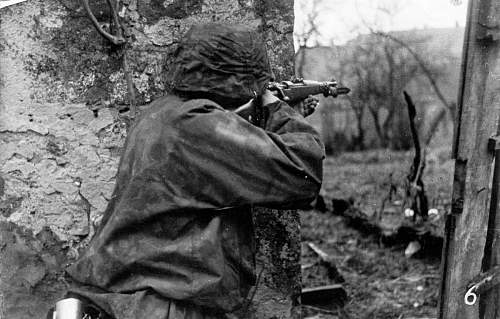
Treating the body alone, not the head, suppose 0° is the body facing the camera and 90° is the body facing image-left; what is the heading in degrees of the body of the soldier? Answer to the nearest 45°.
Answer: approximately 225°

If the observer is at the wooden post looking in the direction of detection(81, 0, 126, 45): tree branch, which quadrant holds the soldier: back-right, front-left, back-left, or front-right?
front-left

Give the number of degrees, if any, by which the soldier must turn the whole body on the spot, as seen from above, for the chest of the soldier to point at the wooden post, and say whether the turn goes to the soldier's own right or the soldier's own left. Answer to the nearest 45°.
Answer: approximately 45° to the soldier's own right

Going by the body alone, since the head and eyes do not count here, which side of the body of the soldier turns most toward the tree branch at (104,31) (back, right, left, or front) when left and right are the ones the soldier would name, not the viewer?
left

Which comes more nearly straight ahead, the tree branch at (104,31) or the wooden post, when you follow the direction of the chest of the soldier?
the wooden post

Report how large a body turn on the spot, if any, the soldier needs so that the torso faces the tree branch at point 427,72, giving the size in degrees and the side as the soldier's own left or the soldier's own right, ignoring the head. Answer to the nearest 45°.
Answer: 0° — they already face it

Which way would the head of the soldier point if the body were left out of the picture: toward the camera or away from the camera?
away from the camera
